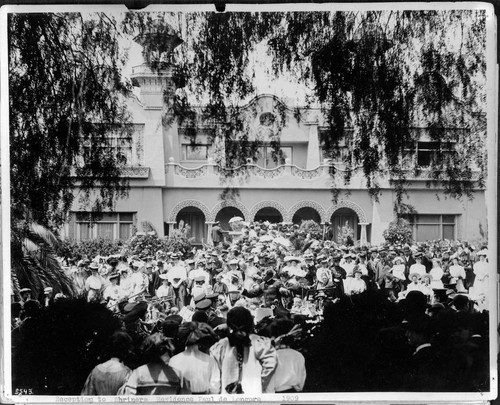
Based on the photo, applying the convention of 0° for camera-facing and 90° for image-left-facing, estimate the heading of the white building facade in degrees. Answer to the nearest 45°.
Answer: approximately 0°

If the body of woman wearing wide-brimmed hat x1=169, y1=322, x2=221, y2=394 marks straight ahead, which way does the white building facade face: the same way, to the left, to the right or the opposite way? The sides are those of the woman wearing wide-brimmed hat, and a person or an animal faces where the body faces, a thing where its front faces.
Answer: the opposite way

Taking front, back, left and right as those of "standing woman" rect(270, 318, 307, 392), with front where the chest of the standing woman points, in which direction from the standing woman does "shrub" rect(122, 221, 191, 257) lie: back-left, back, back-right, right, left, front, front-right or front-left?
front-left

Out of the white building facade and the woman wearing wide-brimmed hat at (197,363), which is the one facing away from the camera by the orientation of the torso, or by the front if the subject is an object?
the woman wearing wide-brimmed hat

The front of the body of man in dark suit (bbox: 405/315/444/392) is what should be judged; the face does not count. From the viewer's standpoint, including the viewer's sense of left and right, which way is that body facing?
facing away from the viewer and to the left of the viewer

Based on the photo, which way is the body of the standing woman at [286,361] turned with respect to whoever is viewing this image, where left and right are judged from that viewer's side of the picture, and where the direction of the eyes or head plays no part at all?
facing away from the viewer and to the left of the viewer

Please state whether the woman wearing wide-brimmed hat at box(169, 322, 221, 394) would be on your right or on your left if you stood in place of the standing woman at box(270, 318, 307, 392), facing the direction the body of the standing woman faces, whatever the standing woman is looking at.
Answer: on your left

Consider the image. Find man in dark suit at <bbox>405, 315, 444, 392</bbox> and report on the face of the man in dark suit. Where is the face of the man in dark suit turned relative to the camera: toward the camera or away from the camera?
away from the camera

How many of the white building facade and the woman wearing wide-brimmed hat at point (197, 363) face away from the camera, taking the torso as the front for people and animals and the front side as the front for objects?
1

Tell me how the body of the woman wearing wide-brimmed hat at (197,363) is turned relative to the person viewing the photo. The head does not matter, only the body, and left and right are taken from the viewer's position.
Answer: facing away from the viewer

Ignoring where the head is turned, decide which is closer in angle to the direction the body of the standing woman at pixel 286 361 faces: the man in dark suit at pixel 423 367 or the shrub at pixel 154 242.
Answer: the shrub
